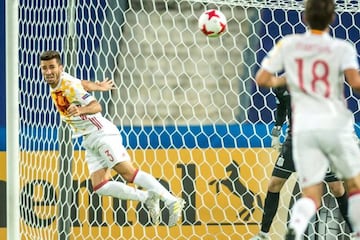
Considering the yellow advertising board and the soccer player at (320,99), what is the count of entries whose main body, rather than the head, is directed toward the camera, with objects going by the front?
1

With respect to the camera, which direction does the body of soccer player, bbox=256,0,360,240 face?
away from the camera

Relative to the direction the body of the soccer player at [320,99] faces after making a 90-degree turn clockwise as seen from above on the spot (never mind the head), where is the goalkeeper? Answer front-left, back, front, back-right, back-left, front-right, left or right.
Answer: left

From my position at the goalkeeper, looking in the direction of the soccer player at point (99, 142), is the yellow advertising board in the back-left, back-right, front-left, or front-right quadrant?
front-right

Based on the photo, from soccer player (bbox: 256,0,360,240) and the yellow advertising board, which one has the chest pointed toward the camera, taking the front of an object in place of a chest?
the yellow advertising board

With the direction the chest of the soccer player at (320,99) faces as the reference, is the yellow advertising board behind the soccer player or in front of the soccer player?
in front

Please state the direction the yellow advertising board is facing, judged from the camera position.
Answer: facing the viewer

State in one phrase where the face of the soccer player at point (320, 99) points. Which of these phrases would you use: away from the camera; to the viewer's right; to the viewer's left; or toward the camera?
away from the camera

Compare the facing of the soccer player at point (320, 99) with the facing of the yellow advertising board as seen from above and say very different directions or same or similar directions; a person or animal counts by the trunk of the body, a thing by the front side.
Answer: very different directions
